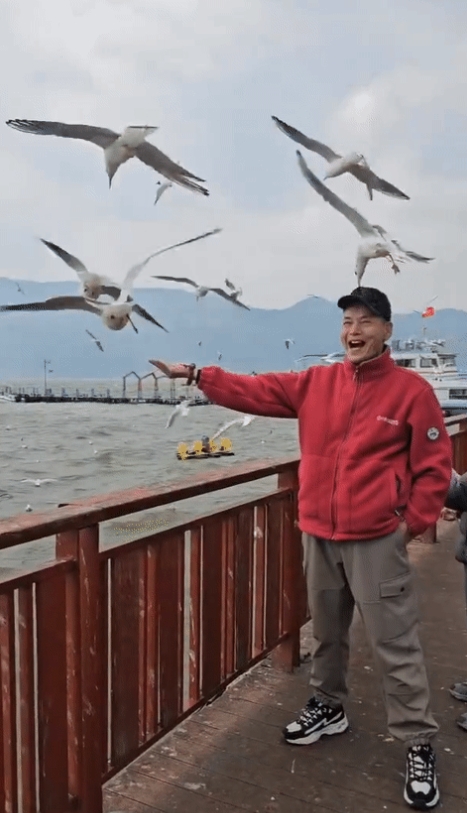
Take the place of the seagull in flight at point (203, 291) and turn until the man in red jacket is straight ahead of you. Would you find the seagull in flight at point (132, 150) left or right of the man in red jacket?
right

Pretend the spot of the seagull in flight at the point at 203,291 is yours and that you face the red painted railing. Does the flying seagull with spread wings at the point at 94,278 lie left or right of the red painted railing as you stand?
right
